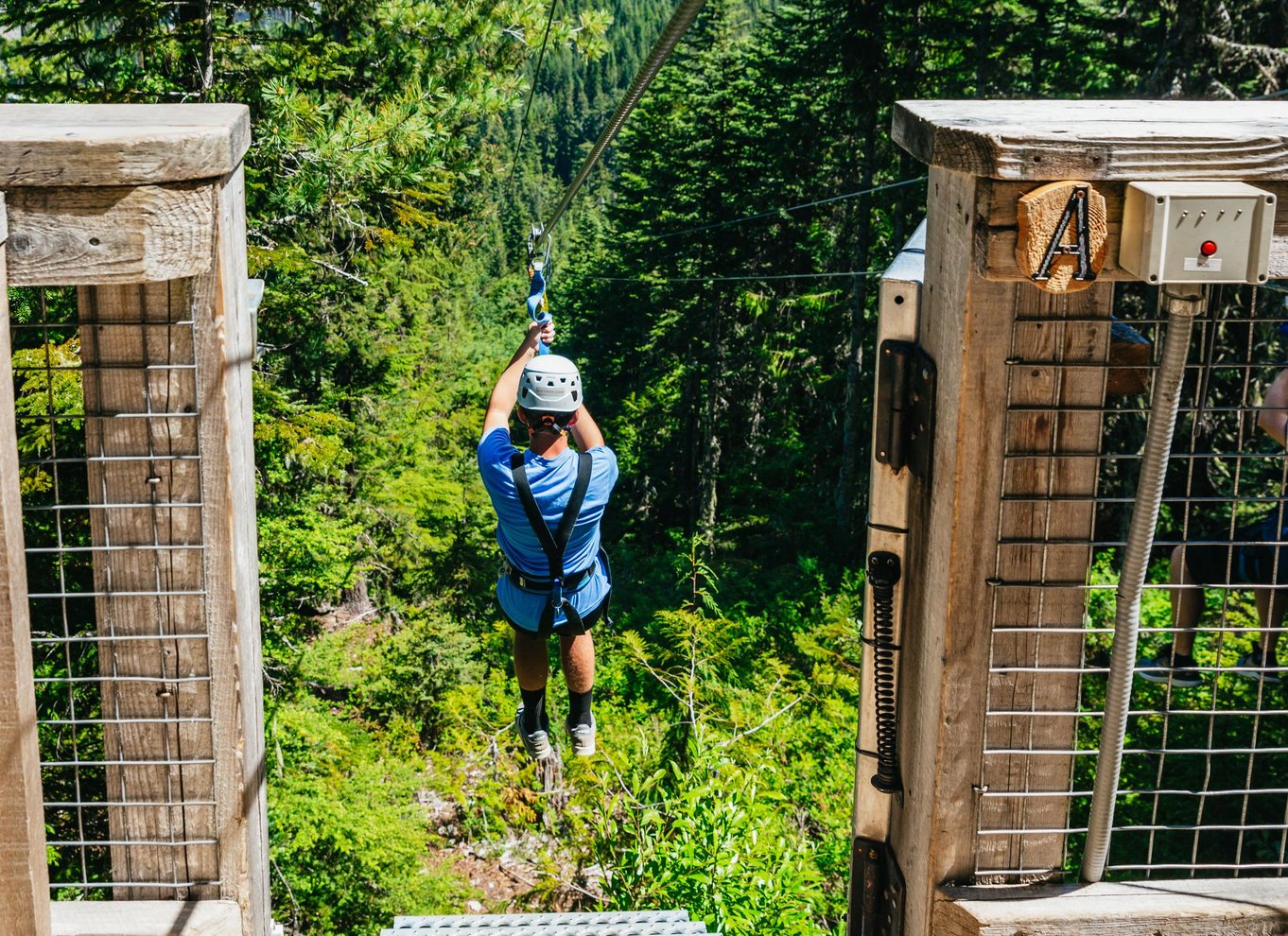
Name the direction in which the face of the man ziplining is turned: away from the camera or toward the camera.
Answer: away from the camera

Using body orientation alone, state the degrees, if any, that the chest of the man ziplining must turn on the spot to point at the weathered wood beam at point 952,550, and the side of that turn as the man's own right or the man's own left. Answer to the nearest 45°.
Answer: approximately 180°

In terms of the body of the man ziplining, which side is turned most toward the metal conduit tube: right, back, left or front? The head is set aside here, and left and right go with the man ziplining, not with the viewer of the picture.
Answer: back

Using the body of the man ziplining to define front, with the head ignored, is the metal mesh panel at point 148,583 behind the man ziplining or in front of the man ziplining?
behind

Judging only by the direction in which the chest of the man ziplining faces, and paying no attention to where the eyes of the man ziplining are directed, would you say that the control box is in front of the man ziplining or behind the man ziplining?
behind

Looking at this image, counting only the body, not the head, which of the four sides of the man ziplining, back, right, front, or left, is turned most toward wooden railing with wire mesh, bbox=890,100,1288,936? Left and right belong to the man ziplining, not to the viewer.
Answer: back

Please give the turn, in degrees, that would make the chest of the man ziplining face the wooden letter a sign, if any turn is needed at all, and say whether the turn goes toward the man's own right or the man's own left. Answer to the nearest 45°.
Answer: approximately 180°

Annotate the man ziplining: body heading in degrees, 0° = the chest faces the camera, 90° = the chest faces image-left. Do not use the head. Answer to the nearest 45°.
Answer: approximately 180°
